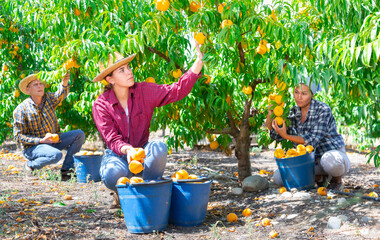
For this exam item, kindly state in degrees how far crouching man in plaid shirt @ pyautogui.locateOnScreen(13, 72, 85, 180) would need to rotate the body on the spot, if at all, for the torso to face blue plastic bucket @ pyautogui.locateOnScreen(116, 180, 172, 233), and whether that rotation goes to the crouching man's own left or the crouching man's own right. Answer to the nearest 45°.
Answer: approximately 45° to the crouching man's own right

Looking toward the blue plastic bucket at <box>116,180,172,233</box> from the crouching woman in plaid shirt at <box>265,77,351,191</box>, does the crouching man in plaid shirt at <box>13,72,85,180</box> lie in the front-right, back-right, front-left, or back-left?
front-right

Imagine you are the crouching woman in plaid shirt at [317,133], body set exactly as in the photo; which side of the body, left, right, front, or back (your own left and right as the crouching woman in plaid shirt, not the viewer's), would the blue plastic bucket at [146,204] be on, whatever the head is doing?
front

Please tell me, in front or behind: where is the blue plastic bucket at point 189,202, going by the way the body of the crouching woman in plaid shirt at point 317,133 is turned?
in front

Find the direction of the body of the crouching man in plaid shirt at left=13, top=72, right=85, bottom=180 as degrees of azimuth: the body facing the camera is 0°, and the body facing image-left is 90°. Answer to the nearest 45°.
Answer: approximately 315°

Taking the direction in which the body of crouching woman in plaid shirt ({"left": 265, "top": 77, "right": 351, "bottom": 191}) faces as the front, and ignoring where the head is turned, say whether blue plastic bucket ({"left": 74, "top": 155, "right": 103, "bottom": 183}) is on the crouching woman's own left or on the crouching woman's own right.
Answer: on the crouching woman's own right

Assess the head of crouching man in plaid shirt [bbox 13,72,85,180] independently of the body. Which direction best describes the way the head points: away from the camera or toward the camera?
toward the camera

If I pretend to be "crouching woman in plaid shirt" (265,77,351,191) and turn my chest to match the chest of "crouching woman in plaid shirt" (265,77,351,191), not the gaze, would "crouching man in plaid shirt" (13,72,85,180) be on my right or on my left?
on my right

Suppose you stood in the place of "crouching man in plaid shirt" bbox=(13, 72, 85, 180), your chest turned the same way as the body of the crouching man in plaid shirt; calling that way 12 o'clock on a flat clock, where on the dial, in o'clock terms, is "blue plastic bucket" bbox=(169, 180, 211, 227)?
The blue plastic bucket is roughly at 1 o'clock from the crouching man in plaid shirt.

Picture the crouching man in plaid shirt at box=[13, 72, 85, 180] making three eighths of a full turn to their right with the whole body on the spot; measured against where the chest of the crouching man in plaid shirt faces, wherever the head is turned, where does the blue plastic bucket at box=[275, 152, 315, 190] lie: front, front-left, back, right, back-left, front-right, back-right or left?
back-left

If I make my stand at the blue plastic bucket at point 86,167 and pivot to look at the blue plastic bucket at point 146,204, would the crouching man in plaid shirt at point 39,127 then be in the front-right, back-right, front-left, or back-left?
back-right

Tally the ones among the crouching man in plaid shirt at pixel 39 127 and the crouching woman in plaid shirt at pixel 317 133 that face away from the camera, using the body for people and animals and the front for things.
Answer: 0
